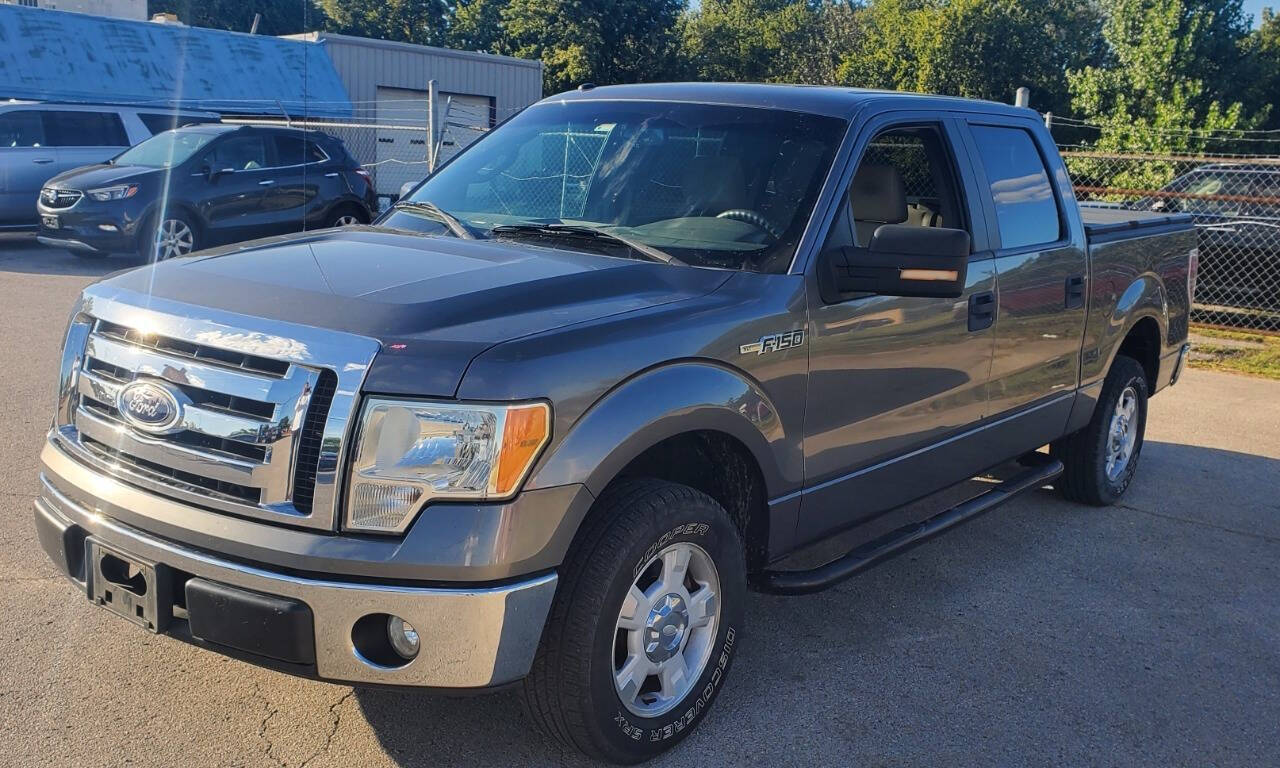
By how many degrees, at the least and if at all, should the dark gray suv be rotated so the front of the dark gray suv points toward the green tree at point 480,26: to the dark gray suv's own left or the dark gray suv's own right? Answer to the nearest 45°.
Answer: approximately 135° to the dark gray suv's own right

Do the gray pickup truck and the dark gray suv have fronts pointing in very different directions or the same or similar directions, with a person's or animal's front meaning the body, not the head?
same or similar directions

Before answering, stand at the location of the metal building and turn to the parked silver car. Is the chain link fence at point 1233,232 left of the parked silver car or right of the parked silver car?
left

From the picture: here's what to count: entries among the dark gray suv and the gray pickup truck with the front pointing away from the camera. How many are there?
0

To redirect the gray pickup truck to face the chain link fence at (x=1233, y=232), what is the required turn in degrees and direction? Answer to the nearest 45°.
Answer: approximately 180°

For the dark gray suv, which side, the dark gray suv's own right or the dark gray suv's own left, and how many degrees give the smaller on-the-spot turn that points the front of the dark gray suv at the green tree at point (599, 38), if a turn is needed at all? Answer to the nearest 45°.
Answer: approximately 180°

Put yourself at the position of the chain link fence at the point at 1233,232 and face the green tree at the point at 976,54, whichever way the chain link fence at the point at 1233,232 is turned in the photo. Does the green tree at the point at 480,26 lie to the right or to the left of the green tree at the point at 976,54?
left

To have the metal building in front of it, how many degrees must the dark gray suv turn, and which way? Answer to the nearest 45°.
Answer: approximately 135° to its right

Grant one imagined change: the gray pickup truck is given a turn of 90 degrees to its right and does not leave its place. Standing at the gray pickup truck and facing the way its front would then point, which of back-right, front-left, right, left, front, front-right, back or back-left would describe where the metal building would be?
front-right

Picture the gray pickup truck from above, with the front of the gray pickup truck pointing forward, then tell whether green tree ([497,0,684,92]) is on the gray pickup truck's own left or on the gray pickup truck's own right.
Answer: on the gray pickup truck's own right

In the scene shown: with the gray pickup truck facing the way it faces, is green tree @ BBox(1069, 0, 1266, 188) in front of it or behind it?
behind

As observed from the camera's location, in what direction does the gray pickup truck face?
facing the viewer and to the left of the viewer

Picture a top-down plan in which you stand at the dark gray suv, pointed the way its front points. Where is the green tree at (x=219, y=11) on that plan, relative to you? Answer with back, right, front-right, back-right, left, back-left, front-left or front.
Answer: back-right

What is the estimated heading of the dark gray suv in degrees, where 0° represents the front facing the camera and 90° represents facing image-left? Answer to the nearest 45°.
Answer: approximately 45°

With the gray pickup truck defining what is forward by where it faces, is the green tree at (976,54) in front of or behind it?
behind

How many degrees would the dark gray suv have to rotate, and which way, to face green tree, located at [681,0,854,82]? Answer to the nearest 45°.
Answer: approximately 180°

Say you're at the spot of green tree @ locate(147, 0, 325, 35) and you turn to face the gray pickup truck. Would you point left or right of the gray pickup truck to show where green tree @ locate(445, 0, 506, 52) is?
left
